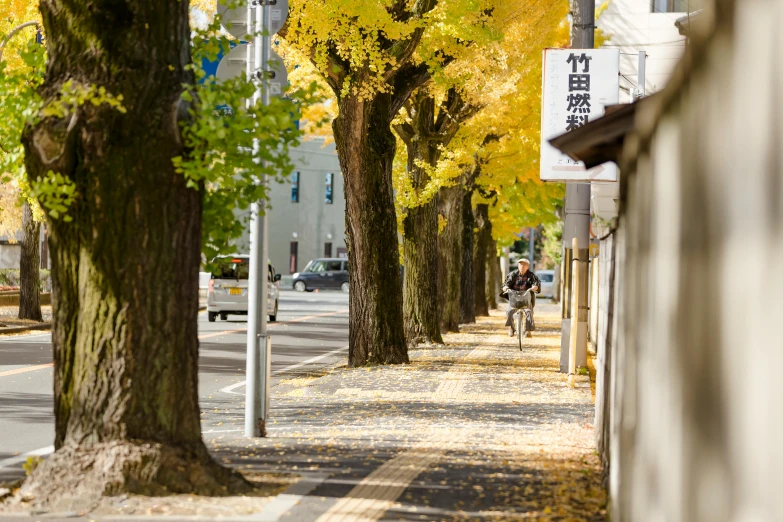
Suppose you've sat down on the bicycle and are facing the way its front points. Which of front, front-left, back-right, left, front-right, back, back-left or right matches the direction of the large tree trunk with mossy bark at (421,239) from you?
right

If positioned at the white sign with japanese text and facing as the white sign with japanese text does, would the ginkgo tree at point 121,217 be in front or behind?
in front

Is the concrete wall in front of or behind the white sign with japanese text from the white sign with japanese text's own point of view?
in front

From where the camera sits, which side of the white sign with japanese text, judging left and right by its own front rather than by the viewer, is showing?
front

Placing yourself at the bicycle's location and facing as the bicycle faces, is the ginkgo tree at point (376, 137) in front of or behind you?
in front

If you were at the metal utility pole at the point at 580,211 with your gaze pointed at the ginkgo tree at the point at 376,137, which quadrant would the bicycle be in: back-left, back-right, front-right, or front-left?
front-right

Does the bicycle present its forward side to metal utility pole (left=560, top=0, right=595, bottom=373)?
yes

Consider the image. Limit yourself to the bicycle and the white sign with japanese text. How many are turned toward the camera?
2

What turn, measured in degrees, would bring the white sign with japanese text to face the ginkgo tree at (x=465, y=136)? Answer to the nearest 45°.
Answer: approximately 180°

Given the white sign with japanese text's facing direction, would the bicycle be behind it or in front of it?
behind

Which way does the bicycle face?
toward the camera

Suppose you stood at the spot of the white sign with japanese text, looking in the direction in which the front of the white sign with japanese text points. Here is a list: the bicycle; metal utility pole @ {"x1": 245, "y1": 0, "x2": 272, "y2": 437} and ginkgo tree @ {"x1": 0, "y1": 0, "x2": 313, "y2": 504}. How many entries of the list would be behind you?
1

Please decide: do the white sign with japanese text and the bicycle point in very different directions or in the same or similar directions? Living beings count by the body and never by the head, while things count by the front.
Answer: same or similar directions
